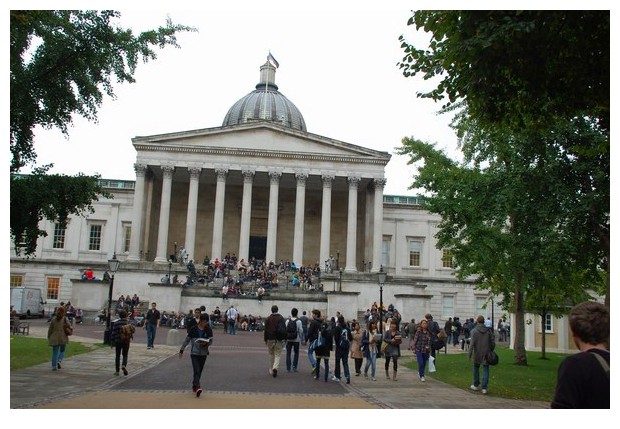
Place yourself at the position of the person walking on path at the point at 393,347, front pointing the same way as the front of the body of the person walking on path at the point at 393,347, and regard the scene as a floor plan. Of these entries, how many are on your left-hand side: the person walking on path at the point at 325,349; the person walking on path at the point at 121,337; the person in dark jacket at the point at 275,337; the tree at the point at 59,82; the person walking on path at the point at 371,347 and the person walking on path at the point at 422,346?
1

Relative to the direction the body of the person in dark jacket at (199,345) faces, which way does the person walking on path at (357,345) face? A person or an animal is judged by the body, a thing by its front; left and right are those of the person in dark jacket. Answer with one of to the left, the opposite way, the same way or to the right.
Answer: the same way

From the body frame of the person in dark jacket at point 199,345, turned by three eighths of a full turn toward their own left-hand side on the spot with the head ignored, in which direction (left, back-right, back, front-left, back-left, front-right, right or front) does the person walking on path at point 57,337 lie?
left

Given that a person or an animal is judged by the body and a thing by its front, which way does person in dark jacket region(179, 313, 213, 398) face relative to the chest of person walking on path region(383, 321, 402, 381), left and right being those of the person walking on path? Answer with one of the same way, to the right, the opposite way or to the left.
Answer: the same way

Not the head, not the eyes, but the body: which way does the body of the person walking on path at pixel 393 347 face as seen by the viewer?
toward the camera

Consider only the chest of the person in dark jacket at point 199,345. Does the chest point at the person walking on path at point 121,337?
no

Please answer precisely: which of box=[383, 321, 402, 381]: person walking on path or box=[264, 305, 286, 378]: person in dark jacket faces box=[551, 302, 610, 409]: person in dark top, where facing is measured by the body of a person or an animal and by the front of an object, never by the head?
the person walking on path

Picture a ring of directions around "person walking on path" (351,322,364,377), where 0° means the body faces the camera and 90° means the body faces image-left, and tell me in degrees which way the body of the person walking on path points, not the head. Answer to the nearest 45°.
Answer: approximately 0°

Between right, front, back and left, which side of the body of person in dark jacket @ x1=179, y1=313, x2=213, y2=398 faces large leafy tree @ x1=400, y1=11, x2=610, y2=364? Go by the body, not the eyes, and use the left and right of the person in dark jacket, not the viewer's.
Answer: left

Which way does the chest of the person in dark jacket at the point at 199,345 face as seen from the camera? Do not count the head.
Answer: toward the camera

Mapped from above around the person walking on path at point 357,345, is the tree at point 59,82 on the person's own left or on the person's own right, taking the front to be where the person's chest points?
on the person's own right

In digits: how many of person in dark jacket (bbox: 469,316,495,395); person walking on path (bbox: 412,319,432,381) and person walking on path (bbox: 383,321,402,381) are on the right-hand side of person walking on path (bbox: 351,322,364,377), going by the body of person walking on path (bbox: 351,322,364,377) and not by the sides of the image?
0

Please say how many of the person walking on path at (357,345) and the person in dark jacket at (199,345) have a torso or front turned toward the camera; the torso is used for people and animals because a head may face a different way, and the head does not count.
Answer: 2
